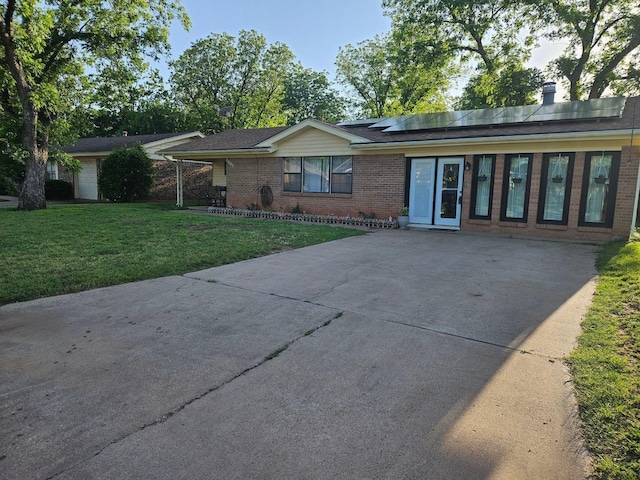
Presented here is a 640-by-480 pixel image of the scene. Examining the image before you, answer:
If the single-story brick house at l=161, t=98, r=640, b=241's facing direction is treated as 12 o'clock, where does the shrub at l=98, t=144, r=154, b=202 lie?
The shrub is roughly at 2 o'clock from the single-story brick house.

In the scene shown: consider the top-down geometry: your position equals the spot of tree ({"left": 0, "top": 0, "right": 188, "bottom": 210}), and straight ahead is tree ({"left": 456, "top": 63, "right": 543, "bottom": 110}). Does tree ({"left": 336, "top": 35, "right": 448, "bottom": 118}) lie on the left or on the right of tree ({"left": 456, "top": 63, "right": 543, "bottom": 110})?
left

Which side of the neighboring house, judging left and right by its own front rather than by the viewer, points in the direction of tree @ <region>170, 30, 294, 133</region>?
back

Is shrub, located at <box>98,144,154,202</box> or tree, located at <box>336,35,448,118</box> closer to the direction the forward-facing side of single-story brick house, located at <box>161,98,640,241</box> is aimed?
the shrub

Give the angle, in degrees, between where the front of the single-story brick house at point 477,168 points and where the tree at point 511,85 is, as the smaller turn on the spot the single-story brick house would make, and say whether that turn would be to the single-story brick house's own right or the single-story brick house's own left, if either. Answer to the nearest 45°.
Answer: approximately 135° to the single-story brick house's own right

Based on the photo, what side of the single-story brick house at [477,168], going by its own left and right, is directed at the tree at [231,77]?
right

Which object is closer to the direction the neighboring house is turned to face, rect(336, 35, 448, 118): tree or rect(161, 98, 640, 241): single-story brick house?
the single-story brick house

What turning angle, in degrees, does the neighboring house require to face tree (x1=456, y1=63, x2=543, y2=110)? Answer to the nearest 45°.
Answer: approximately 90° to its left

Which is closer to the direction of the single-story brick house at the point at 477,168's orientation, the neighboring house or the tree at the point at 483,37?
the neighboring house

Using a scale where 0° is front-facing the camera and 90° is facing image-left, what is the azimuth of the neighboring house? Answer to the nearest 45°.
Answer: approximately 45°

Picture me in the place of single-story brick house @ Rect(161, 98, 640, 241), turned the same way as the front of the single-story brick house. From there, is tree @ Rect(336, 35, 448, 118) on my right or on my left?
on my right

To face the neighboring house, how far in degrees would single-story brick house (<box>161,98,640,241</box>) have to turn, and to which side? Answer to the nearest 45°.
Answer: approximately 90° to its right

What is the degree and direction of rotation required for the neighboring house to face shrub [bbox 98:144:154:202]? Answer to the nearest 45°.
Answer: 0° — it already faces it
